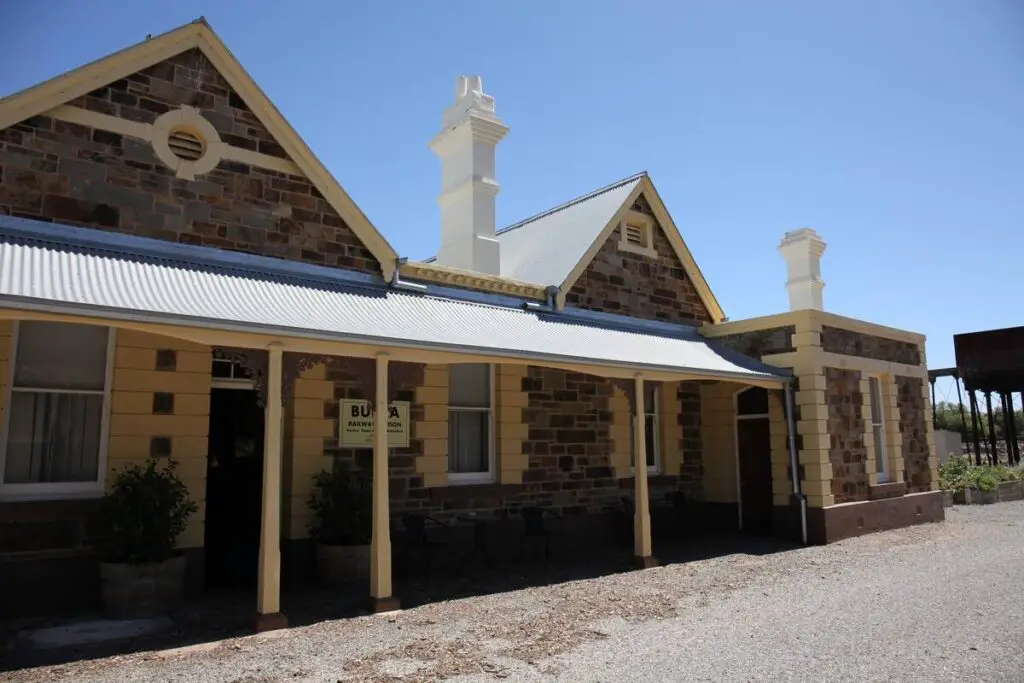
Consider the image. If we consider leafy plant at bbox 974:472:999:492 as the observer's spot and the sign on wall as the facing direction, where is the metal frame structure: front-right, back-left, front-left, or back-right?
back-right

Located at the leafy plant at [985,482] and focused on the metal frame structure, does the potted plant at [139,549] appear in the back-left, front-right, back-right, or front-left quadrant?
back-left

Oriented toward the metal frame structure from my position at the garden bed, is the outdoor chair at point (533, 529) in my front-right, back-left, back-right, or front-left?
back-left

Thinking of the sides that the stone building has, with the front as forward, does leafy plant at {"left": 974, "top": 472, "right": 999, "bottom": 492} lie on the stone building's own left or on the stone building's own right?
on the stone building's own left

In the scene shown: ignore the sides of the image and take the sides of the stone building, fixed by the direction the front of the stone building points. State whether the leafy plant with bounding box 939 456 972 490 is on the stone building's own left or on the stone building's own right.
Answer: on the stone building's own left

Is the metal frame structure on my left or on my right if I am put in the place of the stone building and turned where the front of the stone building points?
on my left

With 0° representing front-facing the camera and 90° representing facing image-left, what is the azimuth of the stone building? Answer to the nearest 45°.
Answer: approximately 315°
